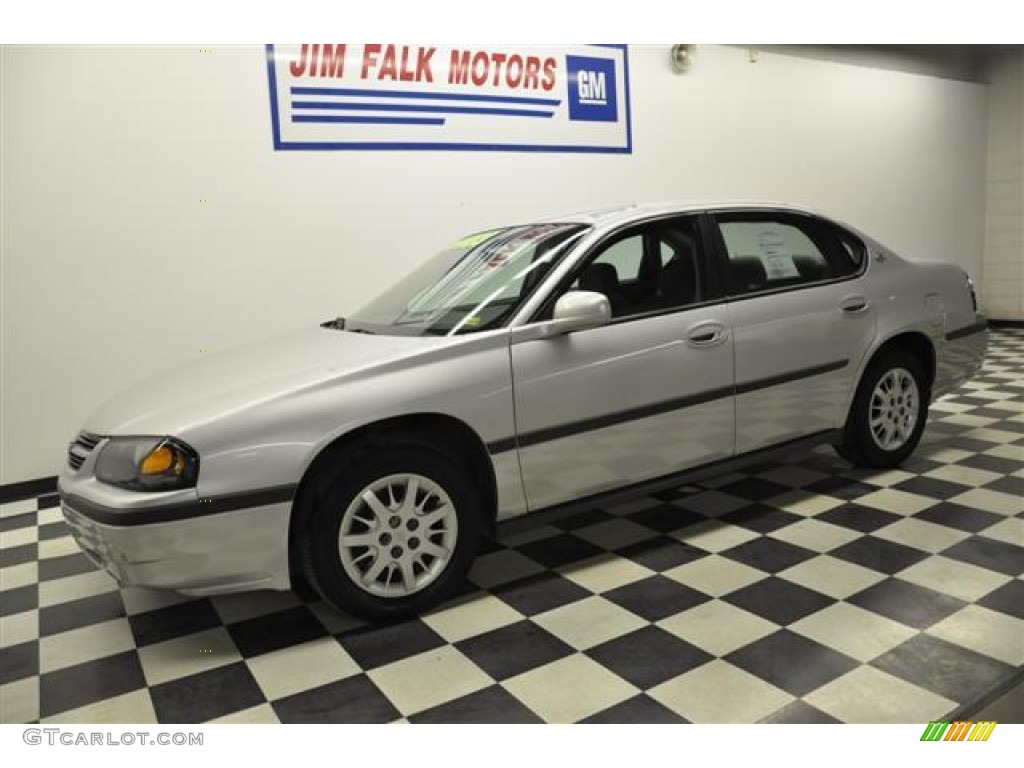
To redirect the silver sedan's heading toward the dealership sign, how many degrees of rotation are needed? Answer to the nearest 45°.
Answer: approximately 135° to its right

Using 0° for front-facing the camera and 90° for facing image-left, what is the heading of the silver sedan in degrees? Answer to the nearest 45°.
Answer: approximately 45°
